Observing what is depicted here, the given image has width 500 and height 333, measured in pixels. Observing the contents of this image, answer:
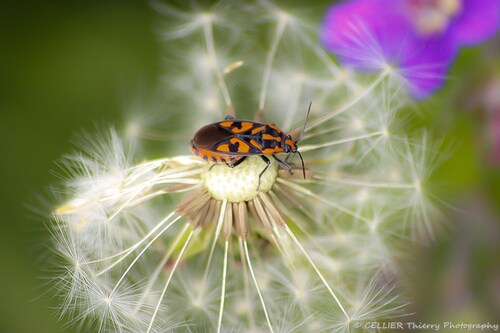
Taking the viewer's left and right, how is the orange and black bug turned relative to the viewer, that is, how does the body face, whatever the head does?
facing to the right of the viewer

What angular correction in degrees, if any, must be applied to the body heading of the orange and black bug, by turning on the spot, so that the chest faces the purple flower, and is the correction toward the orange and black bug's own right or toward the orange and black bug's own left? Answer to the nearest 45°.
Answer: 0° — it already faces it
